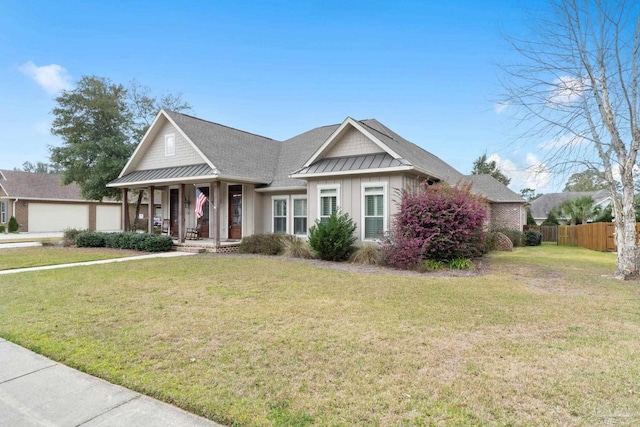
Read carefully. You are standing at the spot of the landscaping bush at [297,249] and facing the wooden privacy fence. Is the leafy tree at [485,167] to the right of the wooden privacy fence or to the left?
left

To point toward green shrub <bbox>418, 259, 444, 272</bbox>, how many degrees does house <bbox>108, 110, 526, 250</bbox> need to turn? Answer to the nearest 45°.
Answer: approximately 90° to its left

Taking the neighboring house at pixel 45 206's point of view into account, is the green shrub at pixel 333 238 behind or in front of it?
in front

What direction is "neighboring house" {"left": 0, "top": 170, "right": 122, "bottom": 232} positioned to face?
toward the camera

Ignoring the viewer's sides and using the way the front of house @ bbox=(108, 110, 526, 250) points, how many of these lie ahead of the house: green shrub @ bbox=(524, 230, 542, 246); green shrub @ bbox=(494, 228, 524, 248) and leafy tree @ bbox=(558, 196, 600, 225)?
0

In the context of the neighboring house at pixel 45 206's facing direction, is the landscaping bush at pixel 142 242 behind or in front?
in front

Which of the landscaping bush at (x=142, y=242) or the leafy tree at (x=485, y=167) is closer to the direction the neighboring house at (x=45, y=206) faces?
the landscaping bush

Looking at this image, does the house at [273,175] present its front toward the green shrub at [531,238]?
no

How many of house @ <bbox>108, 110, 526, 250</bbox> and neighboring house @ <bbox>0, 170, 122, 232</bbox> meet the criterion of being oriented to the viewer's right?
0

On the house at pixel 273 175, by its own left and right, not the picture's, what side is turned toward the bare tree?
left

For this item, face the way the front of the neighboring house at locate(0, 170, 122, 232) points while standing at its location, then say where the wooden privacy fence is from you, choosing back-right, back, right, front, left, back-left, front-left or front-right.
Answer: front-left
